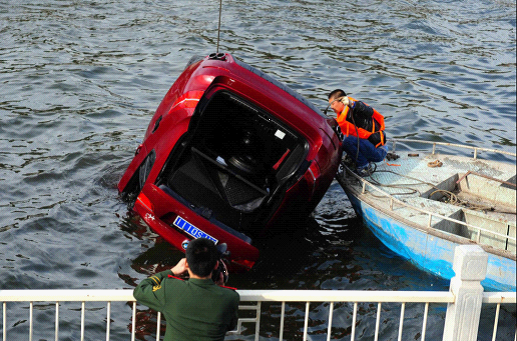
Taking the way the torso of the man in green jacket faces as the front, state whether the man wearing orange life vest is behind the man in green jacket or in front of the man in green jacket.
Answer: in front

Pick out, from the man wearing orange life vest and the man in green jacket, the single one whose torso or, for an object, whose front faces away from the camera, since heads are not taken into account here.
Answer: the man in green jacket

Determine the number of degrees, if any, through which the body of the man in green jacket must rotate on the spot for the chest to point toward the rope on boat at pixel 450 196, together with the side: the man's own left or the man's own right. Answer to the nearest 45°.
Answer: approximately 45° to the man's own right

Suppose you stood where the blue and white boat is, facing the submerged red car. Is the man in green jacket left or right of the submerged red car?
left

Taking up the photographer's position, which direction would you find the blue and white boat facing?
facing away from the viewer and to the left of the viewer

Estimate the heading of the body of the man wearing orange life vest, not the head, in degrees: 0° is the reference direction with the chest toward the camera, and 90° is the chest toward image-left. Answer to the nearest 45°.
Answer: approximately 90°

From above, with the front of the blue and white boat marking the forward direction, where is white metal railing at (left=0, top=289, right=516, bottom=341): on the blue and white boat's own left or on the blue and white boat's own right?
on the blue and white boat's own left

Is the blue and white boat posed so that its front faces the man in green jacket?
no

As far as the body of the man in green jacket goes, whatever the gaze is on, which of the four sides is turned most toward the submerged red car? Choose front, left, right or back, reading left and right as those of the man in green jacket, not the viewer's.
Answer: front

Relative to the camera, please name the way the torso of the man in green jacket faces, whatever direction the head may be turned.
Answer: away from the camera

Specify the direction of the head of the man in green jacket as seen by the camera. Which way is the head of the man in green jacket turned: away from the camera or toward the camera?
away from the camera

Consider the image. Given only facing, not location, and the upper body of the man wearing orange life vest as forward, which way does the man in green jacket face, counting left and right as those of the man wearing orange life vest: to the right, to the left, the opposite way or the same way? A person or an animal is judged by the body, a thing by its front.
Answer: to the right

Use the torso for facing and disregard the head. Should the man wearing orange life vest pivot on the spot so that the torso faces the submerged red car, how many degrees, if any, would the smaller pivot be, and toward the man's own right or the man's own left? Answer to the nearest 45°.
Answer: approximately 45° to the man's own left

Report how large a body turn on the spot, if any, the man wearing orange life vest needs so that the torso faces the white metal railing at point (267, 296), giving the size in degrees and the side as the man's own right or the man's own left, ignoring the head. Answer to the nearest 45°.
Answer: approximately 90° to the man's own left

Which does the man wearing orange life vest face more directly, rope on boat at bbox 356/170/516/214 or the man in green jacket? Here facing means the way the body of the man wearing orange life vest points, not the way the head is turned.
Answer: the man in green jacket

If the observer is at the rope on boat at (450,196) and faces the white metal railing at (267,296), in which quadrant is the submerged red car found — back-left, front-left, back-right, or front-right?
front-right

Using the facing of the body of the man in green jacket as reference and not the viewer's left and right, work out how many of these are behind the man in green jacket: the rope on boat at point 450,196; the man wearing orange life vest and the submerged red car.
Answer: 0

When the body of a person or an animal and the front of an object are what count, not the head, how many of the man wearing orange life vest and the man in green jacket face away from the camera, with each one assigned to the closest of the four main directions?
1
